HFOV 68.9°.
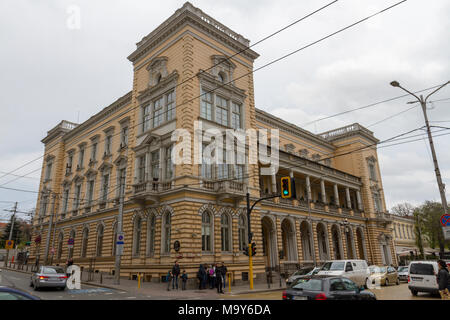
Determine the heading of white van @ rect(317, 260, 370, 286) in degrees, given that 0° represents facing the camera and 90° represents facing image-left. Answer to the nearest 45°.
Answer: approximately 45°

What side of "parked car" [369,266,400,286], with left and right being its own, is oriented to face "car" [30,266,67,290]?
front

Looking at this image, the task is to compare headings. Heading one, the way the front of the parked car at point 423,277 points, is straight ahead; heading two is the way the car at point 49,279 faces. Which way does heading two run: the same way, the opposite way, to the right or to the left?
to the left

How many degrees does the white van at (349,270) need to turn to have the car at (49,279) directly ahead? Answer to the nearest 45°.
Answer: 0° — it already faces it

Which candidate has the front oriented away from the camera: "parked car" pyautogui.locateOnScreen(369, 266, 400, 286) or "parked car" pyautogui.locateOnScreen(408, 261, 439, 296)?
"parked car" pyautogui.locateOnScreen(408, 261, 439, 296)

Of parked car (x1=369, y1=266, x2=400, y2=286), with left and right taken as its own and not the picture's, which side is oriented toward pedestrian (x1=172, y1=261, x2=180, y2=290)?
front

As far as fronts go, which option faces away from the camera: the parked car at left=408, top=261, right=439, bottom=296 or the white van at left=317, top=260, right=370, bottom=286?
the parked car
